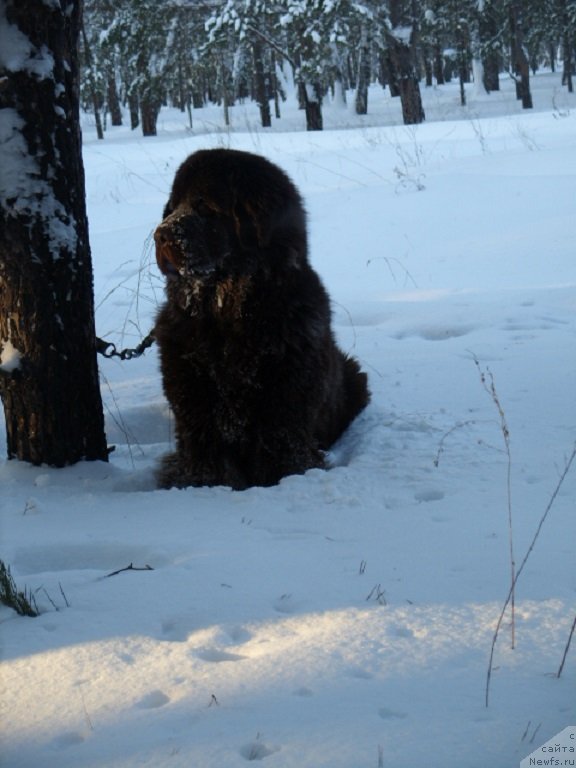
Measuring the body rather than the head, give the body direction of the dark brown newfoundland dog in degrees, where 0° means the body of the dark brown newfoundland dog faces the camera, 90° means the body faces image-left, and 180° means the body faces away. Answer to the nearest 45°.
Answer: approximately 45°

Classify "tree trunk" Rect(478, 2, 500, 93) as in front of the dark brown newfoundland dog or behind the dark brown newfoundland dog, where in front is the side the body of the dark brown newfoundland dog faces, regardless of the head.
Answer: behind

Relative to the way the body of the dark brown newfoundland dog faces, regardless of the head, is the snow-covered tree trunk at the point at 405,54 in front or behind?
behind

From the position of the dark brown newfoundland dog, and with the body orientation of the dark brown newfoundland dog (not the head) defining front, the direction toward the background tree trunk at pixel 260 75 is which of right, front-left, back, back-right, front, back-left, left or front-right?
back-right

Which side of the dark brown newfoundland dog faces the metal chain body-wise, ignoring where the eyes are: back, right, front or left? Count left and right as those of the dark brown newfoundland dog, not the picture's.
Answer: right

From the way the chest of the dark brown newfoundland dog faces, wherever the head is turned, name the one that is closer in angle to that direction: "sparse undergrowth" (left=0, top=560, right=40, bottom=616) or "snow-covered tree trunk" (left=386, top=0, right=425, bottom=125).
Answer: the sparse undergrowth

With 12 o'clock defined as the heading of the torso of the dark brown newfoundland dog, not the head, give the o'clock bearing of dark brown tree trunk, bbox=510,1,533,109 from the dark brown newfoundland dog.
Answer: The dark brown tree trunk is roughly at 5 o'clock from the dark brown newfoundland dog.
